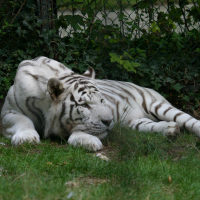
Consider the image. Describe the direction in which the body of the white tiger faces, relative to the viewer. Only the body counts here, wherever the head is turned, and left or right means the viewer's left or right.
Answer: facing the viewer and to the left of the viewer

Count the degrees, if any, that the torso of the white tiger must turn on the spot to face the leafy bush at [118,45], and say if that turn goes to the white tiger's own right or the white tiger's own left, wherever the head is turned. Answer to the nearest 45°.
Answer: approximately 135° to the white tiger's own right
